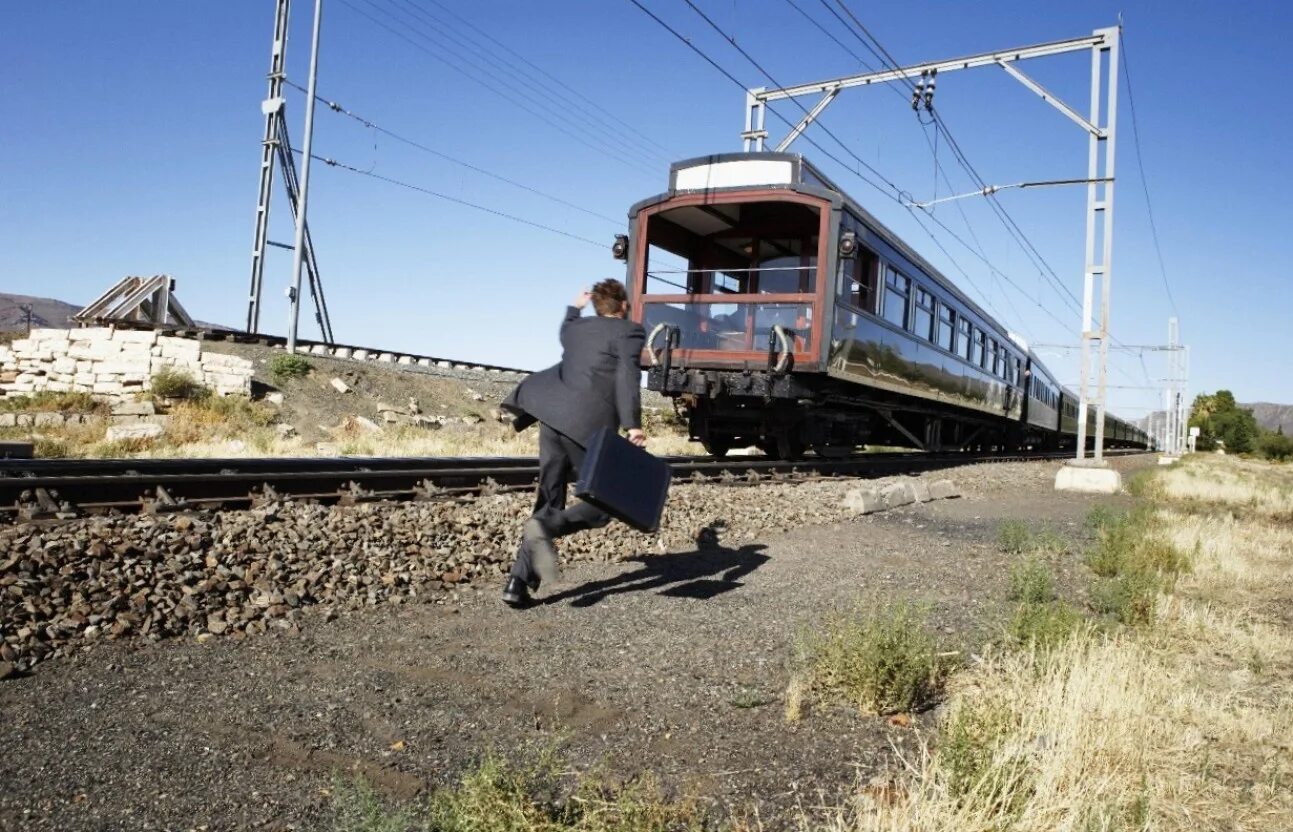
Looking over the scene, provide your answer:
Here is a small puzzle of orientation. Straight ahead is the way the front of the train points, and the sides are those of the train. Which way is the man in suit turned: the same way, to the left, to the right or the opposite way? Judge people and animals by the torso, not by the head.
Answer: the same way

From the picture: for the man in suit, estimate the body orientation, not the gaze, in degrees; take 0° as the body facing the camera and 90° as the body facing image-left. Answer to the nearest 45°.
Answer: approximately 225°

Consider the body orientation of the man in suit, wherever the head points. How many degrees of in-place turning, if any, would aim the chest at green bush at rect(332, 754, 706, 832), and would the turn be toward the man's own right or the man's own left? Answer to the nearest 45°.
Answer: approximately 135° to the man's own right

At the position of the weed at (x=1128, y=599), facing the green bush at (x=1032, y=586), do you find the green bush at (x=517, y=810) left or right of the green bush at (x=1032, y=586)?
left

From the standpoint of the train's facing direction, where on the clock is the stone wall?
The stone wall is roughly at 8 o'clock from the train.

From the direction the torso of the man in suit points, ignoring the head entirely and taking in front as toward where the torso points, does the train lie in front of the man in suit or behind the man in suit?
in front

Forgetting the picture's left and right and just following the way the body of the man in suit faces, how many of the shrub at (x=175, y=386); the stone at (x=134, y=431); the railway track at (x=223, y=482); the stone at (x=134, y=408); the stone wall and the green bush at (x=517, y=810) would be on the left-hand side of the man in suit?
5

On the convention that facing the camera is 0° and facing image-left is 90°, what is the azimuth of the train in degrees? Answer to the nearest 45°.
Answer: approximately 225°

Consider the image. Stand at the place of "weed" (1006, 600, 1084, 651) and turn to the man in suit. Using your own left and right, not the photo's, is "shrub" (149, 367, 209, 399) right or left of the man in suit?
right

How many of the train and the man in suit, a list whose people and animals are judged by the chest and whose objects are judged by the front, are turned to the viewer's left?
0

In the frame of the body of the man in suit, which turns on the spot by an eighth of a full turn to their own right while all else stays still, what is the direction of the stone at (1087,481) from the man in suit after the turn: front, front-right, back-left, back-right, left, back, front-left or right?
front-left

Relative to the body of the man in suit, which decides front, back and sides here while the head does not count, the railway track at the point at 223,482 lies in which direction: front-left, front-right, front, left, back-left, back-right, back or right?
left
